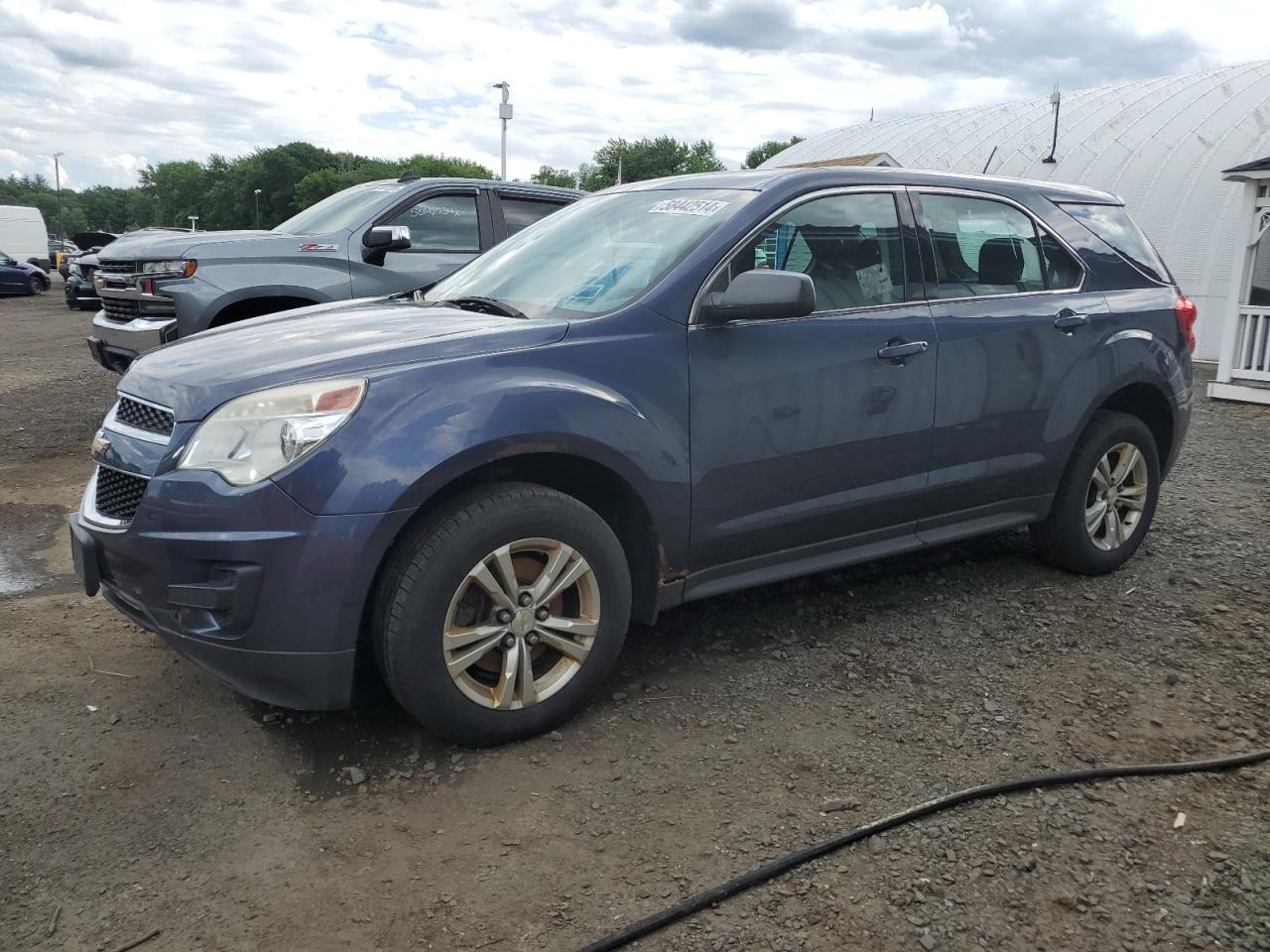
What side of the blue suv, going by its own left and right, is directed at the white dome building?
back

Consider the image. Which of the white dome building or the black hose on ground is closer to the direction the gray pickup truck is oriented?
the black hose on ground

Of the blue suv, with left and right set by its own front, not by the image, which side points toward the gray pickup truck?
right

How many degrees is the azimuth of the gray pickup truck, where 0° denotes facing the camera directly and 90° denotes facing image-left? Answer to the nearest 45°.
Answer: approximately 45°

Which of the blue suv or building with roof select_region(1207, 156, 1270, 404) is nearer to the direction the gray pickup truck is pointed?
the blue suv

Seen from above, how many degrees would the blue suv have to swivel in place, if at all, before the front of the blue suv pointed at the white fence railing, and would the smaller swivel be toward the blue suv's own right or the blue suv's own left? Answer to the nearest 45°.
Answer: approximately 180°

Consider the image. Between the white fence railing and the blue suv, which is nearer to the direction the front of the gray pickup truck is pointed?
the blue suv

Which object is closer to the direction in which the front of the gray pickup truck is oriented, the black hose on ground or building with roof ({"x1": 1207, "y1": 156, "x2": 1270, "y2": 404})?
the black hose on ground

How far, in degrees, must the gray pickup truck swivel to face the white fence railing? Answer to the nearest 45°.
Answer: approximately 135° to its left

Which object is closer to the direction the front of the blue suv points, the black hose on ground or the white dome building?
the black hose on ground

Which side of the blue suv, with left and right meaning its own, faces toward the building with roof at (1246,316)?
back

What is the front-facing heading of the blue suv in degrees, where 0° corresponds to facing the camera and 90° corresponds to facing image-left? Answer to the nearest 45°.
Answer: approximately 45°

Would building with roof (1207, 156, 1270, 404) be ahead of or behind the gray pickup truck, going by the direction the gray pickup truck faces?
behind

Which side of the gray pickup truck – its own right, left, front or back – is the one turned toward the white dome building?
back
